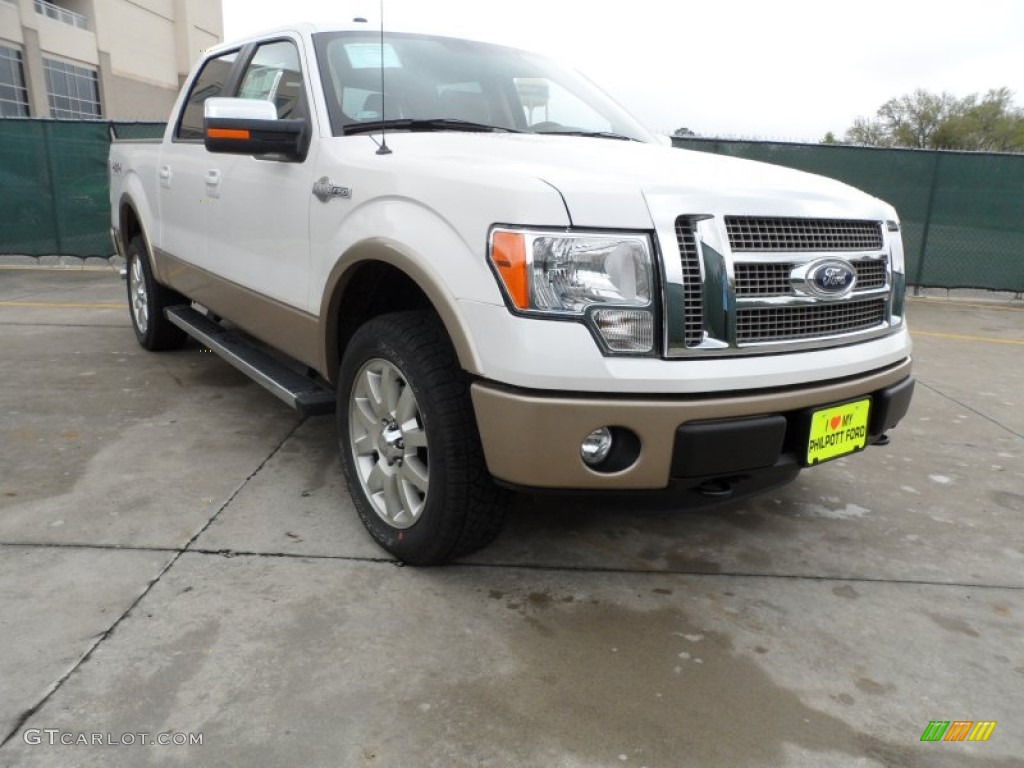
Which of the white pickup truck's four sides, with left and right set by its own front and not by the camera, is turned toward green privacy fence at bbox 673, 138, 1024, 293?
left

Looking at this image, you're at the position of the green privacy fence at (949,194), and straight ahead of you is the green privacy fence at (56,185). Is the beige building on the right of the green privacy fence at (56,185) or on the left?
right

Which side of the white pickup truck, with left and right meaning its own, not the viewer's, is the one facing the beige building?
back

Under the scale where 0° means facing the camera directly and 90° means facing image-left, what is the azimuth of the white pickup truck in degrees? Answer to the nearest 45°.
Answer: approximately 315°

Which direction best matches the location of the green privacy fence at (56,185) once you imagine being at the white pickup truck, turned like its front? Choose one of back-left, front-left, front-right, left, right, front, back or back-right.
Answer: back
